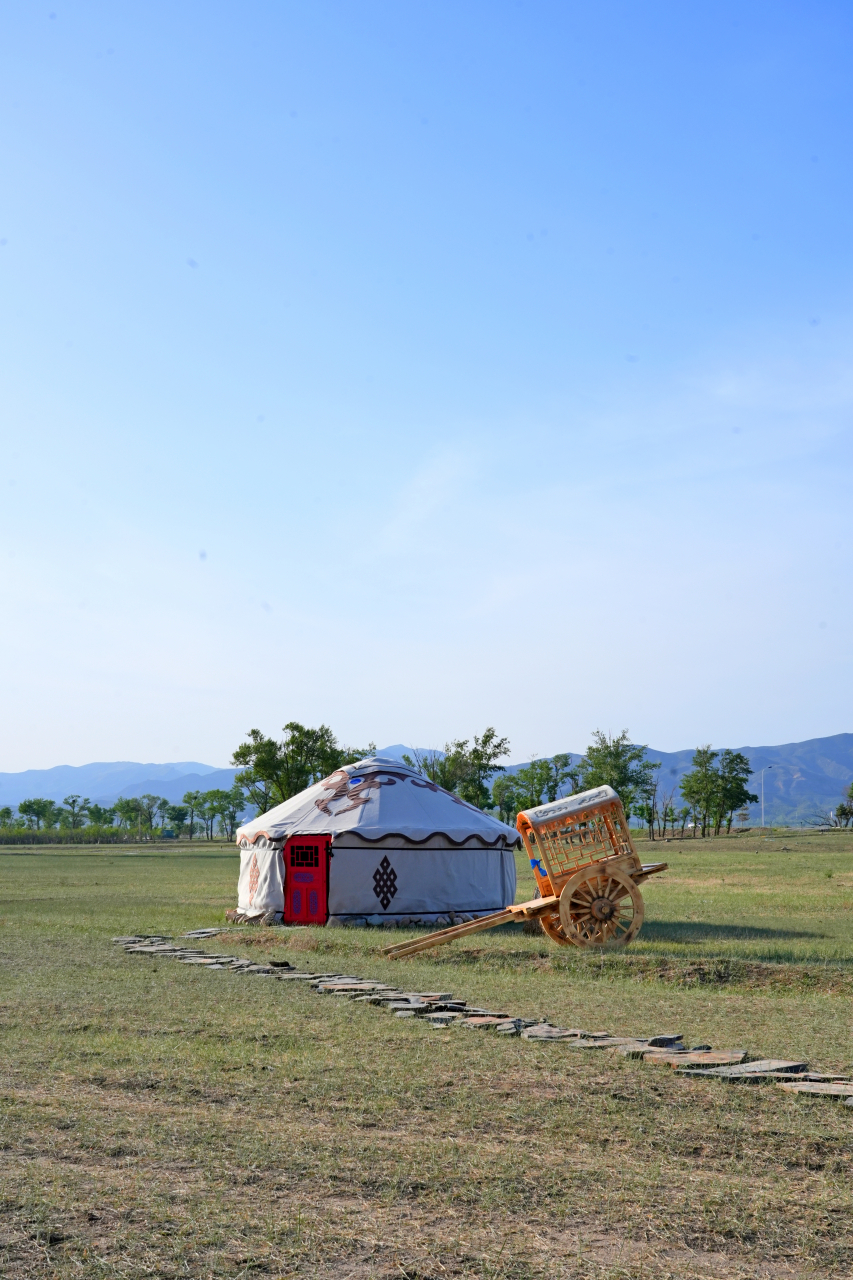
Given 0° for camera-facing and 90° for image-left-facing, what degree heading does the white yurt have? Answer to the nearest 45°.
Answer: approximately 45°

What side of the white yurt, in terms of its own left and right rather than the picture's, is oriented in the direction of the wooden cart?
left
